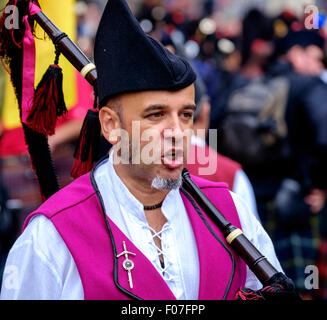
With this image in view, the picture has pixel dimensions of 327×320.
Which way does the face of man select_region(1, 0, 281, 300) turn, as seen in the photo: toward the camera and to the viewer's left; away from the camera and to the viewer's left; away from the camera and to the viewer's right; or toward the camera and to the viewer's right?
toward the camera and to the viewer's right

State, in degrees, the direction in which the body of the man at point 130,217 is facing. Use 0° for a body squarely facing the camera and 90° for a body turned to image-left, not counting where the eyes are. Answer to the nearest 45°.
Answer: approximately 315°
